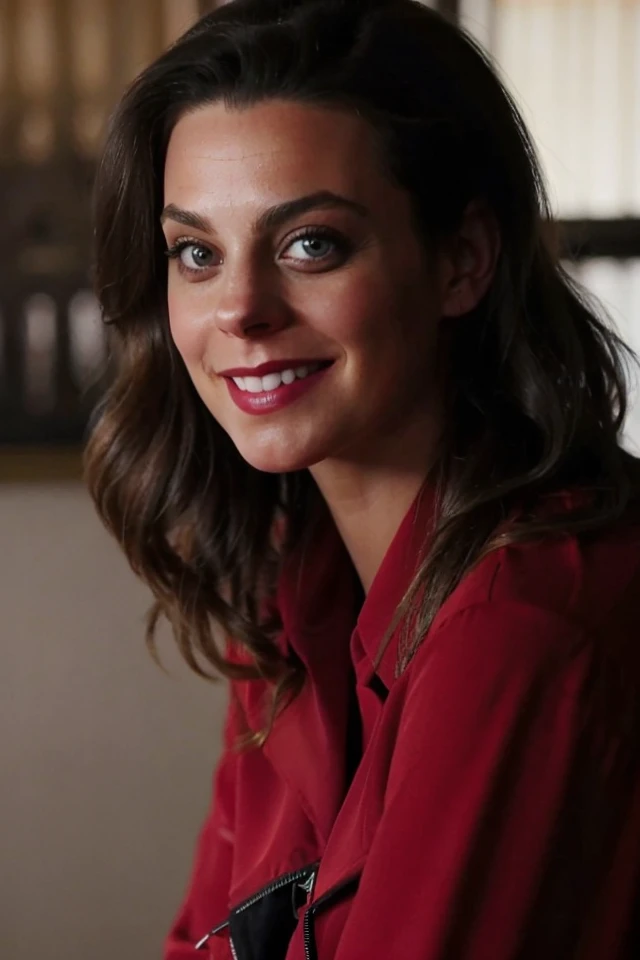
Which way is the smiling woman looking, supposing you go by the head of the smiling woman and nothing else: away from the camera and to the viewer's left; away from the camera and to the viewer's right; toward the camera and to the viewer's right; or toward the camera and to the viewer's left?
toward the camera and to the viewer's left

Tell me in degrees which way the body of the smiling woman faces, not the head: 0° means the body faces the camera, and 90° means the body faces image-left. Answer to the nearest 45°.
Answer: approximately 45°

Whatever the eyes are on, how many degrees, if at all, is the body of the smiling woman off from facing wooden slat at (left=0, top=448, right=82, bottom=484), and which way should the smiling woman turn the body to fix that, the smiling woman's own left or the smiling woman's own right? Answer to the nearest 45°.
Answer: approximately 90° to the smiling woman's own right
